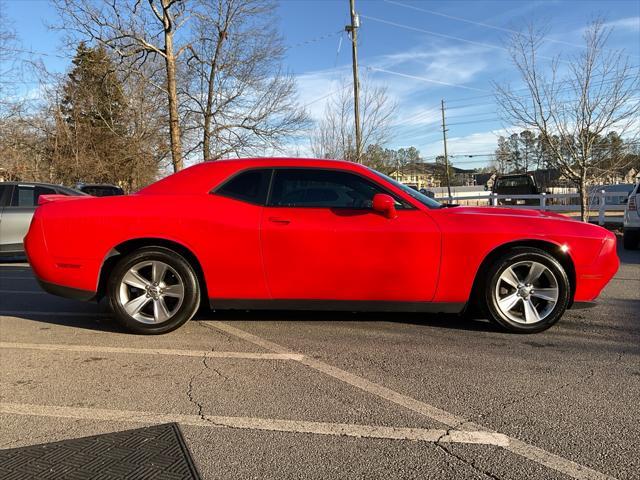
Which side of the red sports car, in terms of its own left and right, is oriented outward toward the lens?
right

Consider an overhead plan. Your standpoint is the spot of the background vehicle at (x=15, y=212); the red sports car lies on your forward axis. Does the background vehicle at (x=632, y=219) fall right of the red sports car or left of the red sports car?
left

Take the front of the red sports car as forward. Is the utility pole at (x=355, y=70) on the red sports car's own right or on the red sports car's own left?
on the red sports car's own left

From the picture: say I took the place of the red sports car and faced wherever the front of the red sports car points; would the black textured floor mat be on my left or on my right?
on my right

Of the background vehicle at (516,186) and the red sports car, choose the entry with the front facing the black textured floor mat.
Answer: the background vehicle

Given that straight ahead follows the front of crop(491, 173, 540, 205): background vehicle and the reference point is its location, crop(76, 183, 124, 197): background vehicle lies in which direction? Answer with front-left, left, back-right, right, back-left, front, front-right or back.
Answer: back-left

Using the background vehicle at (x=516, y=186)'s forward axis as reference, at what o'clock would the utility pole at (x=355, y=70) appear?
The utility pole is roughly at 2 o'clock from the background vehicle.

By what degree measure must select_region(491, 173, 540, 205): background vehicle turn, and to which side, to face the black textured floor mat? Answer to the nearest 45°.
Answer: approximately 180°

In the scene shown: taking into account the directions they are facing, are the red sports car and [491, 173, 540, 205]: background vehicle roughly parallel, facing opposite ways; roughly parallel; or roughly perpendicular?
roughly perpendicular

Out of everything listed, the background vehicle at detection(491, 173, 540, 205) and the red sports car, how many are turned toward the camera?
0

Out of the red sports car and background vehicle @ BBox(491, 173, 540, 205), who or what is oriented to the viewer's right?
the red sports car
